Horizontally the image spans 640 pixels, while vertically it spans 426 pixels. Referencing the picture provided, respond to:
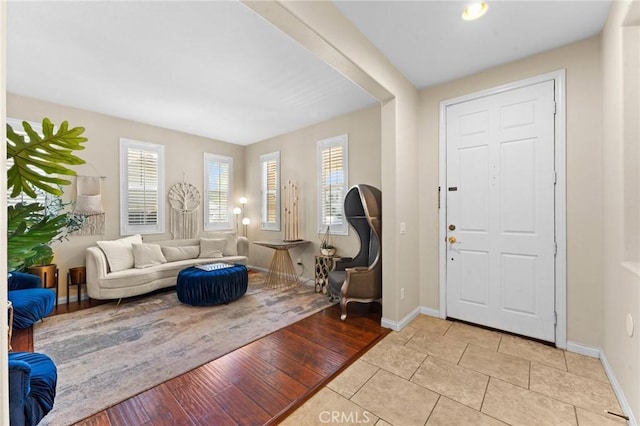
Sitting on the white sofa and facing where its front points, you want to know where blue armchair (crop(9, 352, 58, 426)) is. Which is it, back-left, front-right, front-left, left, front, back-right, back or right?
front-right

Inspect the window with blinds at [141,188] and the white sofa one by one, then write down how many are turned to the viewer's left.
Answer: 0

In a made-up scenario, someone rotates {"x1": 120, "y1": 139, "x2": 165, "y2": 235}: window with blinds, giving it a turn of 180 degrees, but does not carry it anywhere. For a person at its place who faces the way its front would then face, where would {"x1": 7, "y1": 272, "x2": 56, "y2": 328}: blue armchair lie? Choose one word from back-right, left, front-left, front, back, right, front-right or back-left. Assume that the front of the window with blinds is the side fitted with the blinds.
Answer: left

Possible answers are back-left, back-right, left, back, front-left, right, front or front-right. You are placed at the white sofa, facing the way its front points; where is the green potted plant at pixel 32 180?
front-right

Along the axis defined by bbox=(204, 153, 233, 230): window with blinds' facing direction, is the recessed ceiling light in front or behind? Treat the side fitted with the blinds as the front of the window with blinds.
in front

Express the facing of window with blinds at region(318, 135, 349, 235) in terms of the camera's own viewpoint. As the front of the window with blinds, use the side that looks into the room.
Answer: facing the viewer and to the left of the viewer

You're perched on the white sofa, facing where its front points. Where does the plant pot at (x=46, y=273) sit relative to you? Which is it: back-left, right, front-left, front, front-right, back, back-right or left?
back-right

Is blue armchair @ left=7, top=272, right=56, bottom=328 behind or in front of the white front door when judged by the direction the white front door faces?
in front

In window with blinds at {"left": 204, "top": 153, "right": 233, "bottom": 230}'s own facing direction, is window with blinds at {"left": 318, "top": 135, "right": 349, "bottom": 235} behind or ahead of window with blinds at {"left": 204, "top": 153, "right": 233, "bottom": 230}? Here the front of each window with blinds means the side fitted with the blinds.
ahead

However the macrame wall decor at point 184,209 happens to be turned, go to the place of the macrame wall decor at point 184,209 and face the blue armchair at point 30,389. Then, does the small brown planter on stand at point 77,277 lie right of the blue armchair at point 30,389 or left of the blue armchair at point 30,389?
right

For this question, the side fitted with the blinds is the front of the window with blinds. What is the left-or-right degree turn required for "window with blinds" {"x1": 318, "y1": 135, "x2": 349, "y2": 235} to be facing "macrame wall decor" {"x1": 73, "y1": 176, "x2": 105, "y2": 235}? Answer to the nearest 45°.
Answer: approximately 45° to its right
